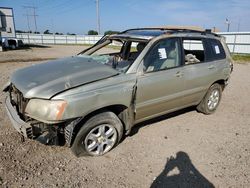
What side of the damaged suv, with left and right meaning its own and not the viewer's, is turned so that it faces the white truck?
right

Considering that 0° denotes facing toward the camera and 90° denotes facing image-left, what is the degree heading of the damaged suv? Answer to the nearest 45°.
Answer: approximately 45°
